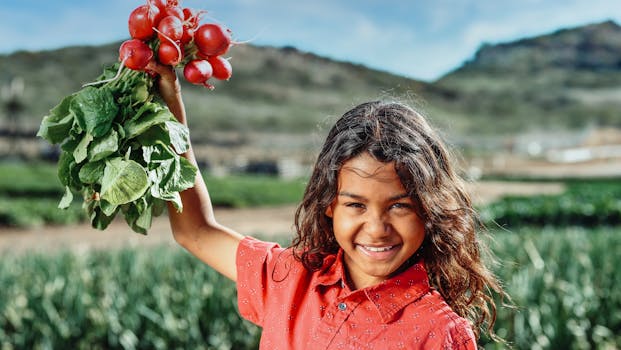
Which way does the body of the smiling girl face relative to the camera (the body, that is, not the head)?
toward the camera

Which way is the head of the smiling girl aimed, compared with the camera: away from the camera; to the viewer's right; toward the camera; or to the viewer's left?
toward the camera
